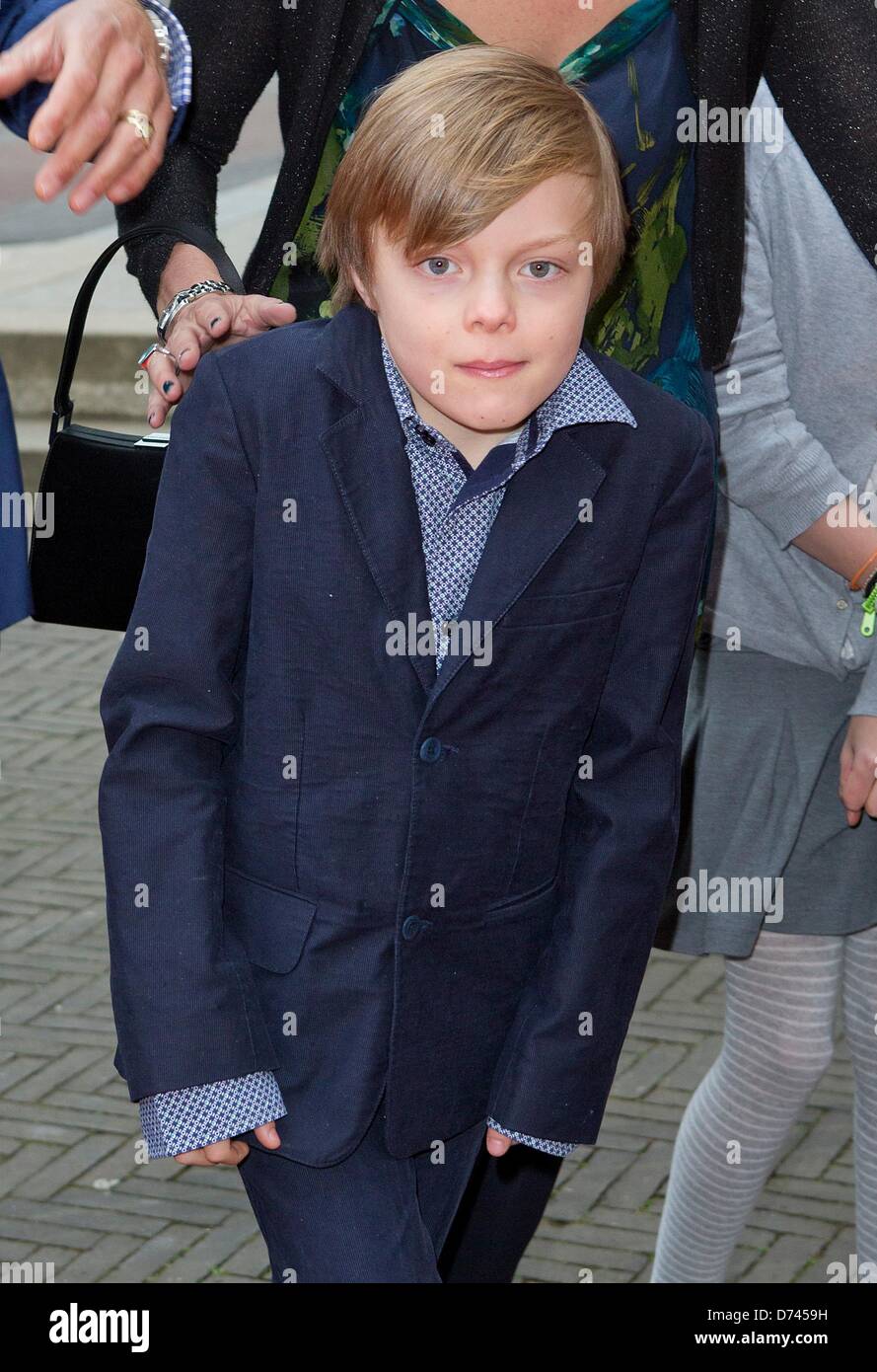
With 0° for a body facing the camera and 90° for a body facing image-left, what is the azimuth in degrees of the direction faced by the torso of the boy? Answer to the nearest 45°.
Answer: approximately 0°
